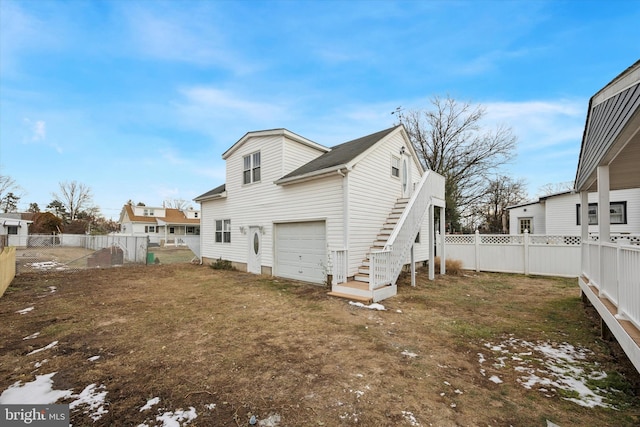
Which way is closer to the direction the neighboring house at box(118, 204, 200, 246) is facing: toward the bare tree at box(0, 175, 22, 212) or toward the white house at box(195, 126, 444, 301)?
the white house

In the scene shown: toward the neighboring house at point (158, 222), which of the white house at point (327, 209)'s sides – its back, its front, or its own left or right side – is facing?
right

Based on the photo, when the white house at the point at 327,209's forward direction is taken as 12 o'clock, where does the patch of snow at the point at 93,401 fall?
The patch of snow is roughly at 11 o'clock from the white house.

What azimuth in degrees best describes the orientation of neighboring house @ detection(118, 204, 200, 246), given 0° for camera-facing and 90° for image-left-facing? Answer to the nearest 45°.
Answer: approximately 0°

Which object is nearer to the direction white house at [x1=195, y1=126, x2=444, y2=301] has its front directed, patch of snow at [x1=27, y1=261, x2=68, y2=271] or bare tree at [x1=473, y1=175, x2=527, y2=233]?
the patch of snow

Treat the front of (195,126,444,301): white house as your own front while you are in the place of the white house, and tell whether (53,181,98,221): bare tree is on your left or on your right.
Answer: on your right

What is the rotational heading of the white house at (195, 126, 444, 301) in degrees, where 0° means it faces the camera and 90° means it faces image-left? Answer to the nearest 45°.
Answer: approximately 45°
